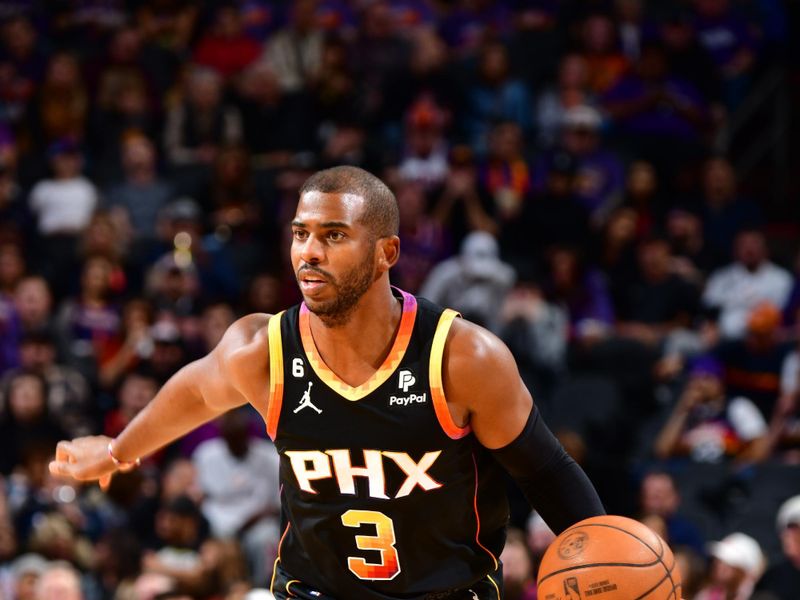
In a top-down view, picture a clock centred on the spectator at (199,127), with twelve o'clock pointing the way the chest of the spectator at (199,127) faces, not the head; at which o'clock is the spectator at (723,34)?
the spectator at (723,34) is roughly at 9 o'clock from the spectator at (199,127).

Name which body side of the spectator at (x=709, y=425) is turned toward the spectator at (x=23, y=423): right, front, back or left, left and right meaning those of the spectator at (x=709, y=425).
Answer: right

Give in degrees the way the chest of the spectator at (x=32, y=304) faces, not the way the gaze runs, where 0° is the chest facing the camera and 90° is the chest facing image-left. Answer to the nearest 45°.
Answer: approximately 0°

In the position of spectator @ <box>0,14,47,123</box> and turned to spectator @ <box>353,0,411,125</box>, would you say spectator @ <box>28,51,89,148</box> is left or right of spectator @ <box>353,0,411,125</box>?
right

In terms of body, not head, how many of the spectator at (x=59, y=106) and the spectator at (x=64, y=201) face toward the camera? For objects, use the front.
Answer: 2

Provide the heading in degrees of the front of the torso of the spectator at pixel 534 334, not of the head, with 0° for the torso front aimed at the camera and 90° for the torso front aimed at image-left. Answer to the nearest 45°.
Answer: approximately 45°

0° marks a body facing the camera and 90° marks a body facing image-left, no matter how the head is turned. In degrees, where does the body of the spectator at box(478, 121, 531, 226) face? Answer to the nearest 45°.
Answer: approximately 0°

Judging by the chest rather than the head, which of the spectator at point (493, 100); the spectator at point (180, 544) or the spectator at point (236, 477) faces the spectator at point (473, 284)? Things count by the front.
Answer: the spectator at point (493, 100)

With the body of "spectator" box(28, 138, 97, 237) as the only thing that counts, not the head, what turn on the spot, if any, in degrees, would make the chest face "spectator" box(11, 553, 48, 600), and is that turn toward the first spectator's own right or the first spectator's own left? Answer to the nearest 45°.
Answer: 0° — they already face them

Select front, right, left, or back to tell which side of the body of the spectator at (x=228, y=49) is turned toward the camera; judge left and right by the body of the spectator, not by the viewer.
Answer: front

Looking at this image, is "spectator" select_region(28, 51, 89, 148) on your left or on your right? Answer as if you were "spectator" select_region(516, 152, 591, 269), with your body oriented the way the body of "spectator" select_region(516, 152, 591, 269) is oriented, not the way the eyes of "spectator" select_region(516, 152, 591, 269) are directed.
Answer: on your right
